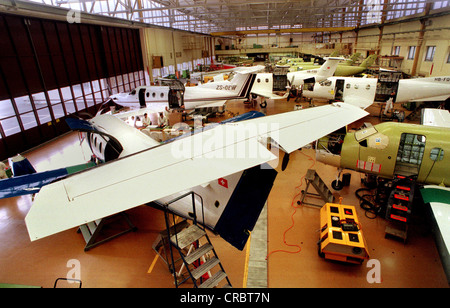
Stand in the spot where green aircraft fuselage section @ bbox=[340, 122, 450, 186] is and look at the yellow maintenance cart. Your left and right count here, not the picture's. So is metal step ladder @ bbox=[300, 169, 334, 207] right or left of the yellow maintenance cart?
right

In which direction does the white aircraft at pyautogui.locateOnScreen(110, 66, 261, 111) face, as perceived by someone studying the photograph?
facing to the left of the viewer

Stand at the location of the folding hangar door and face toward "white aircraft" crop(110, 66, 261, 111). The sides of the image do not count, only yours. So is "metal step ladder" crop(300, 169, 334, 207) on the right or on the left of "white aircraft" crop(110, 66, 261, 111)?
right

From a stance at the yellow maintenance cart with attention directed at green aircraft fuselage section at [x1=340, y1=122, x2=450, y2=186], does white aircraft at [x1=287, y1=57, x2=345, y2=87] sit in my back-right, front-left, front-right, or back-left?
front-left

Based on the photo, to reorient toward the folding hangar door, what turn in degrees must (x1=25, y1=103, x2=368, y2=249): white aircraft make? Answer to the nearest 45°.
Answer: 0° — it already faces it

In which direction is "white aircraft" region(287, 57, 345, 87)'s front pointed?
to the viewer's left

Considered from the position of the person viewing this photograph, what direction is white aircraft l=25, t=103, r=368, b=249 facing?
facing away from the viewer and to the left of the viewer

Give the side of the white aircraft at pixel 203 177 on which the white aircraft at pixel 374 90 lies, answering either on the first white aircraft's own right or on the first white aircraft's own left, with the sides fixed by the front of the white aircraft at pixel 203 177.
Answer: on the first white aircraft's own right

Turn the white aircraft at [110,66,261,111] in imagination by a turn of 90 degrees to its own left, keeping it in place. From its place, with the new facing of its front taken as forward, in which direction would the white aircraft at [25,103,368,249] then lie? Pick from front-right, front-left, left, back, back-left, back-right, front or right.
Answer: front

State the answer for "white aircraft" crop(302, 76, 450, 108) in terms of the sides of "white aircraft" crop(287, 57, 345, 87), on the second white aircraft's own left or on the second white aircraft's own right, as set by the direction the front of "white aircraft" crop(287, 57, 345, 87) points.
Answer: on the second white aircraft's own left

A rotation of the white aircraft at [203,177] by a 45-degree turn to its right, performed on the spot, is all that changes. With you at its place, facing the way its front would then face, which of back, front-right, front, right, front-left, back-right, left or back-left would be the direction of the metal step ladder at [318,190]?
front-right
